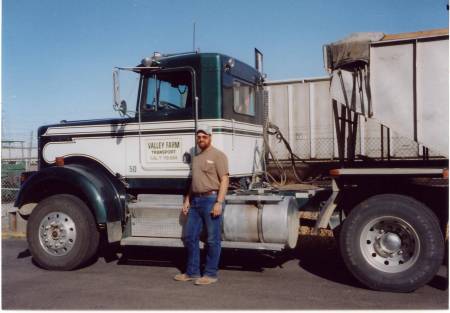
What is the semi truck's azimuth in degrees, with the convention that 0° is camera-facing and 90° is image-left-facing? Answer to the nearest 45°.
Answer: approximately 90°

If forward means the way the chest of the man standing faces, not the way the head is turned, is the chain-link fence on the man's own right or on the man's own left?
on the man's own right

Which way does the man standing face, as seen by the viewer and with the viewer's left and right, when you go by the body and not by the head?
facing the viewer and to the left of the viewer

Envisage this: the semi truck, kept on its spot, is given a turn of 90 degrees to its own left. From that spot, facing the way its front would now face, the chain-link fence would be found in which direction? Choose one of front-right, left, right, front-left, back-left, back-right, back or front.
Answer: back-right
